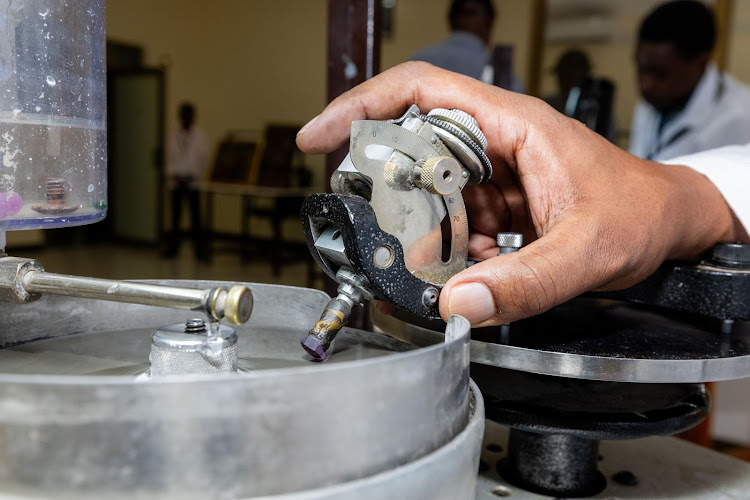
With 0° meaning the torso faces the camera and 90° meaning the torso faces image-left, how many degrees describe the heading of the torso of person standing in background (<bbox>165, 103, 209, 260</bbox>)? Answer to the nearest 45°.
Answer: approximately 0°

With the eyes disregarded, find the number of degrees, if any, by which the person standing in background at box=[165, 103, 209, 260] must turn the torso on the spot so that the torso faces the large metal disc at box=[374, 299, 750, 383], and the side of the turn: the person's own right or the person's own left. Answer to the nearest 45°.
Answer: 0° — they already face it

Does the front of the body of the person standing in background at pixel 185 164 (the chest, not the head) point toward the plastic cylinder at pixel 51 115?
yes

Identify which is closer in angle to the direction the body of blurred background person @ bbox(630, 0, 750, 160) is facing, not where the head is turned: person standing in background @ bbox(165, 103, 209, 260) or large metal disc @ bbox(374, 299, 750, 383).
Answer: the large metal disc

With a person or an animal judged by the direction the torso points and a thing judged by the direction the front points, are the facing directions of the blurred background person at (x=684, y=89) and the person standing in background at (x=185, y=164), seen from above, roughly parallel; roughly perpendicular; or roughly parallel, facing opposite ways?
roughly perpendicular

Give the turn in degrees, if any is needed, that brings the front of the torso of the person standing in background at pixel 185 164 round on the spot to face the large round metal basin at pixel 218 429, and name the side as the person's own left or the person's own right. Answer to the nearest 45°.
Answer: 0° — they already face it

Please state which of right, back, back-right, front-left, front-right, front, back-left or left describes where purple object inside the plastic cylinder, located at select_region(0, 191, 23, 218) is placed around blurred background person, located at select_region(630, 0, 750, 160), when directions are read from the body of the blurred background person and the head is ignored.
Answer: front-left

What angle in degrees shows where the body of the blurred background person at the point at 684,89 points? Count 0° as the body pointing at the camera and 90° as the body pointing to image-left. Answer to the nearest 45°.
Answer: approximately 45°
